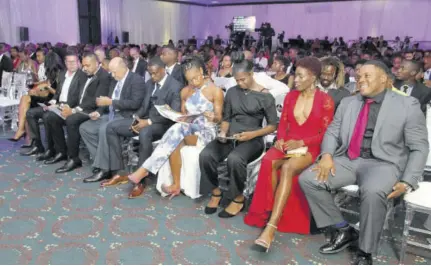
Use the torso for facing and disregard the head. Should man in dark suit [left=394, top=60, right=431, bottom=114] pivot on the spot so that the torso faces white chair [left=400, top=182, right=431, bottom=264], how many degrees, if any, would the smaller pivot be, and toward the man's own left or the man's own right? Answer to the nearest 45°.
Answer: approximately 45° to the man's own left

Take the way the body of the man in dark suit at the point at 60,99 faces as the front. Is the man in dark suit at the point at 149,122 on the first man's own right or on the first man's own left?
on the first man's own left

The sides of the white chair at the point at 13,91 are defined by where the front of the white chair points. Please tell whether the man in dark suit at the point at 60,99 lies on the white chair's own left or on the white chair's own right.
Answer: on the white chair's own left

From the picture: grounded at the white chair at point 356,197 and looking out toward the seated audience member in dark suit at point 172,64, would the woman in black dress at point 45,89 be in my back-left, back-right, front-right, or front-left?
front-left

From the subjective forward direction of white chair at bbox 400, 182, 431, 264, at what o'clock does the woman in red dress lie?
The woman in red dress is roughly at 2 o'clock from the white chair.

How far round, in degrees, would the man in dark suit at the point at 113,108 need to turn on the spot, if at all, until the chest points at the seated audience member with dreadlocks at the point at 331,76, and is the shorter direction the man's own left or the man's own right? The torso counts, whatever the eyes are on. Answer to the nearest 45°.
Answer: approximately 90° to the man's own left

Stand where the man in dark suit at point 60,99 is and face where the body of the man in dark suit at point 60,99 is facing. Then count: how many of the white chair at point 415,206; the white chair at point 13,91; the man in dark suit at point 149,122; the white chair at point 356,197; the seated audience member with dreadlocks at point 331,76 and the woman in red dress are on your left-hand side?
5

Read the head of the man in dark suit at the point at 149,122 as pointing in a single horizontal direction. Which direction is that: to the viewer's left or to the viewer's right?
to the viewer's left

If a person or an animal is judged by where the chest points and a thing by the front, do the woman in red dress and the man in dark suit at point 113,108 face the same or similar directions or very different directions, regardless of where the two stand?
same or similar directions

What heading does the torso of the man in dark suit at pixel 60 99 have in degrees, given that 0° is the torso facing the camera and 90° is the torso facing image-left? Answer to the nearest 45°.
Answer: approximately 45°

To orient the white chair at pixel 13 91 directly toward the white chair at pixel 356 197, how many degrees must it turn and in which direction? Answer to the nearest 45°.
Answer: approximately 90° to its left

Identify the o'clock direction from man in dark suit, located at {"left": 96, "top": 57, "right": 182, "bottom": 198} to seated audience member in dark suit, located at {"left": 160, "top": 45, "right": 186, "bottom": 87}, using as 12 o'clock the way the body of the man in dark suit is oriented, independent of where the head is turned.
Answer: The seated audience member in dark suit is roughly at 5 o'clock from the man in dark suit.

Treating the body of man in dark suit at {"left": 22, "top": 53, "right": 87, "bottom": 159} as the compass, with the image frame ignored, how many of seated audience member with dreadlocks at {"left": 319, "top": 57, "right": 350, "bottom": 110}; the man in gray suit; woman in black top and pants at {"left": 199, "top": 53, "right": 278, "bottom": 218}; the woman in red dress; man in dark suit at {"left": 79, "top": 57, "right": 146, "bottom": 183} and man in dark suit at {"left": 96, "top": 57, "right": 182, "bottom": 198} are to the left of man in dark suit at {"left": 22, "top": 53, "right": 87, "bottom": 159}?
6

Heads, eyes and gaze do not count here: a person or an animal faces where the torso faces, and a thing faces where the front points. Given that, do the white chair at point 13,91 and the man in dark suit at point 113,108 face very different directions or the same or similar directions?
same or similar directions

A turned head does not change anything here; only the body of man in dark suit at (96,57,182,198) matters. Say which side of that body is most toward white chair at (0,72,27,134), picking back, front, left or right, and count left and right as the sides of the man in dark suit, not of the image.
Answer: right

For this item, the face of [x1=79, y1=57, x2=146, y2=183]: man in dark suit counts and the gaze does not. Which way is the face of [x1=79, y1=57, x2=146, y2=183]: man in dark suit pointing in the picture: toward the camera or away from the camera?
toward the camera

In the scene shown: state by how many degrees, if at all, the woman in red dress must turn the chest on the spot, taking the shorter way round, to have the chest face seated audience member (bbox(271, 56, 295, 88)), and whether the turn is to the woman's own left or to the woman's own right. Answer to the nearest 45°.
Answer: approximately 135° to the woman's own right
